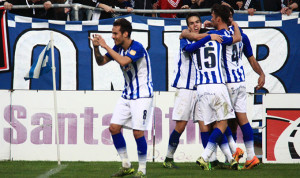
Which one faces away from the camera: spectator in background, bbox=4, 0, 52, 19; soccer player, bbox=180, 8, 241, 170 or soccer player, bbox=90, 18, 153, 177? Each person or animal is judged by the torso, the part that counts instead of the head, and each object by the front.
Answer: soccer player, bbox=180, 8, 241, 170

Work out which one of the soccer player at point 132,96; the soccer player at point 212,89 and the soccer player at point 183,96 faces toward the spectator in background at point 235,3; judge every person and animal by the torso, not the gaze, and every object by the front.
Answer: the soccer player at point 212,89

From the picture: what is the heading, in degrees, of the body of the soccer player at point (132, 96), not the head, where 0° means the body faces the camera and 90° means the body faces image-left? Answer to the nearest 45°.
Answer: approximately 45°

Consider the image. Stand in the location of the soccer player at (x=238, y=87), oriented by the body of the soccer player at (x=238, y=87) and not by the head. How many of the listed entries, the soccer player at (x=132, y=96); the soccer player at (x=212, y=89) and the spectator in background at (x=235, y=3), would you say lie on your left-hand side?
2

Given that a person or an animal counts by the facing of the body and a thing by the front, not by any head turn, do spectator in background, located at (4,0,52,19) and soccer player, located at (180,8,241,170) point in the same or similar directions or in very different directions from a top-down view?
very different directions

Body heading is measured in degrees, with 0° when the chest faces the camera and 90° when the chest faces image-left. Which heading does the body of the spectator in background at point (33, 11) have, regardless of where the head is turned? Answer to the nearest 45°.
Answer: approximately 0°

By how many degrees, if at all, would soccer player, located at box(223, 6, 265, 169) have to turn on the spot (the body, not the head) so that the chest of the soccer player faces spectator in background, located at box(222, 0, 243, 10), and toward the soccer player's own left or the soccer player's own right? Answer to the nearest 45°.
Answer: approximately 45° to the soccer player's own right

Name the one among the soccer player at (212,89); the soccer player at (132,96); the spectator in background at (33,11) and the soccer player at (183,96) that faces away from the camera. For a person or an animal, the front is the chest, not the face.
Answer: the soccer player at (212,89)
